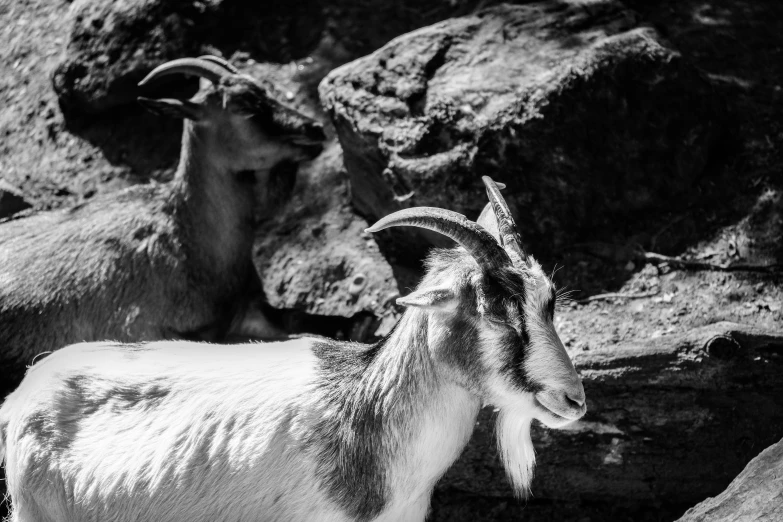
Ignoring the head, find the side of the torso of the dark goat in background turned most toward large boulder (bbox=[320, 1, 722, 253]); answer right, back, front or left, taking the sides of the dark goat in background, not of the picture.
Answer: front

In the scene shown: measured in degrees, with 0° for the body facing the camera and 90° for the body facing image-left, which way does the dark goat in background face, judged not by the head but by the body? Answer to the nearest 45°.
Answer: approximately 270°

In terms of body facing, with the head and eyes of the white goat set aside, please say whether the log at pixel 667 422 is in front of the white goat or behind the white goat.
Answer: in front

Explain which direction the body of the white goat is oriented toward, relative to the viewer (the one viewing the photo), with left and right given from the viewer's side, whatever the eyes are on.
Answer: facing to the right of the viewer

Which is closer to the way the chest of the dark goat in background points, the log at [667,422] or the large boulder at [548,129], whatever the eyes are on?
the large boulder

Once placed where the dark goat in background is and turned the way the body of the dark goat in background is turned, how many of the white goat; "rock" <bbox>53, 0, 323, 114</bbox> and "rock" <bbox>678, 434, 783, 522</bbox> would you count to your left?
1

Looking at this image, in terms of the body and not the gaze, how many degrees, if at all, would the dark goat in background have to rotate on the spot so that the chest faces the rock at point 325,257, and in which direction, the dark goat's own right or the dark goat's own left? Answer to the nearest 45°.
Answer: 0° — it already faces it

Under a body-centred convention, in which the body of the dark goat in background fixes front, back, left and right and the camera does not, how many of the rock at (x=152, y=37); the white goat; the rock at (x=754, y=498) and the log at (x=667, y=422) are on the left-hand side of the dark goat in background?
1

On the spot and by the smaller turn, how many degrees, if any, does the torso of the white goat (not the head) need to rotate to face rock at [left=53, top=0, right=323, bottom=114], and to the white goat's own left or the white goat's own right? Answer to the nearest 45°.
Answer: approximately 90° to the white goat's own left

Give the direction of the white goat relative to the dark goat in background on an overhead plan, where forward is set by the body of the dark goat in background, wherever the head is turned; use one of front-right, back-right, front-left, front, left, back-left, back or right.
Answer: right

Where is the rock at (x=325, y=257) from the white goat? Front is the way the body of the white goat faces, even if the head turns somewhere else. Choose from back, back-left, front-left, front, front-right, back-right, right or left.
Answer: left

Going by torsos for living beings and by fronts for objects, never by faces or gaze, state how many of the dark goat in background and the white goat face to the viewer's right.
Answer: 2

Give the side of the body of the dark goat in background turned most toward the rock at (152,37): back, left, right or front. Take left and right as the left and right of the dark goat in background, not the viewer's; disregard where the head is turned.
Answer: left
